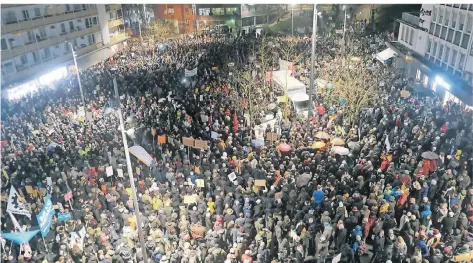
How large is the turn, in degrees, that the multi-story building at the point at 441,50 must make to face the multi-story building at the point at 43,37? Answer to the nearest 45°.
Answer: approximately 45° to its right

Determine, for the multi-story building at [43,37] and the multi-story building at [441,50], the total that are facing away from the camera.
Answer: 0

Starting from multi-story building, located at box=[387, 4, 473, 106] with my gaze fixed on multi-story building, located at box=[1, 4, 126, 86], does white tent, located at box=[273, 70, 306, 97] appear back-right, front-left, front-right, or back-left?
front-left

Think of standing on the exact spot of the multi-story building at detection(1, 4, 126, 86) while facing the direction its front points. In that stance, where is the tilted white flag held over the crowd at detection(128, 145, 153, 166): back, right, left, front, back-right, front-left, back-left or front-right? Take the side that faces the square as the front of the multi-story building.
front-right

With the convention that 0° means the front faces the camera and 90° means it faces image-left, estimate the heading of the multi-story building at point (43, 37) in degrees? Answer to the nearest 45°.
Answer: approximately 315°

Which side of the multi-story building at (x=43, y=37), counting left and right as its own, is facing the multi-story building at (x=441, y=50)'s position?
front

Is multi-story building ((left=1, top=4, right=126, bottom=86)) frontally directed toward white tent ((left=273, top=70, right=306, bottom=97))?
yes

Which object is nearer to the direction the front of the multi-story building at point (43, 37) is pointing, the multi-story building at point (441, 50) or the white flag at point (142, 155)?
the multi-story building

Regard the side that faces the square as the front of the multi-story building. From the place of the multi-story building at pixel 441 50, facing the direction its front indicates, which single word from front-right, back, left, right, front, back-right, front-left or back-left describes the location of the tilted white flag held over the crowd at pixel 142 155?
front

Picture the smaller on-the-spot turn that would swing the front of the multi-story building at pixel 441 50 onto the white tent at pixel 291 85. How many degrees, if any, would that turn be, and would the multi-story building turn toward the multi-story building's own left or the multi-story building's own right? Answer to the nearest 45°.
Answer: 0° — it already faces it

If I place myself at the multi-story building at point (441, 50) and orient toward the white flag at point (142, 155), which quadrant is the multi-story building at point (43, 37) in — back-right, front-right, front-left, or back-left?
front-right

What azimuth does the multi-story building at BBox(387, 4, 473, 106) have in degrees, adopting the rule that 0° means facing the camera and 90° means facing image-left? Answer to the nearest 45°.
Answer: approximately 45°
